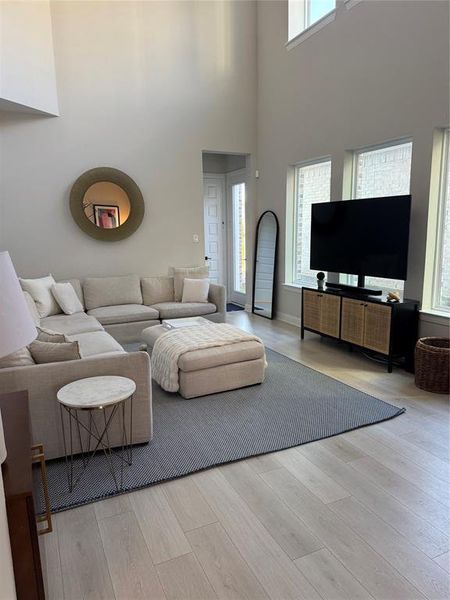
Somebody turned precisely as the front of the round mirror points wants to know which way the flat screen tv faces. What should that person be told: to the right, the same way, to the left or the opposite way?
to the right

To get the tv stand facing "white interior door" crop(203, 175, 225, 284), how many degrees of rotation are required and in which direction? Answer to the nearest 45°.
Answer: approximately 90° to its right

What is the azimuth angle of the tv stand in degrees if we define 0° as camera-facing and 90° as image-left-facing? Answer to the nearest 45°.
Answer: approximately 45°

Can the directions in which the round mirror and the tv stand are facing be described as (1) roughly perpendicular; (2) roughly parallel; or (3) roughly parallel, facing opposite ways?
roughly perpendicular

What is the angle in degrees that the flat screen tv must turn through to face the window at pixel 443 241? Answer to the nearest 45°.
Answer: approximately 135° to its left
